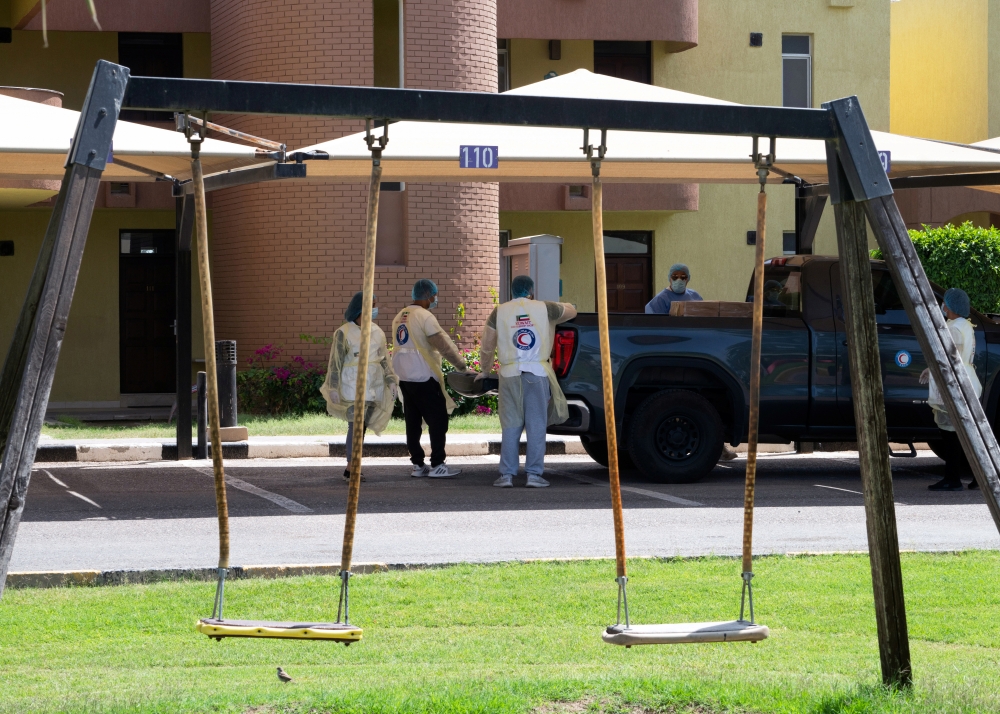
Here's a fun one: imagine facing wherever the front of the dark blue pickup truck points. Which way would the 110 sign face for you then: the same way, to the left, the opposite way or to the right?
to the right

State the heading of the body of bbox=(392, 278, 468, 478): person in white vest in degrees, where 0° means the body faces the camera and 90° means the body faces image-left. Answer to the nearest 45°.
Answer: approximately 225°

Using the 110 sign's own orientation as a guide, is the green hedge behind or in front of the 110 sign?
behind

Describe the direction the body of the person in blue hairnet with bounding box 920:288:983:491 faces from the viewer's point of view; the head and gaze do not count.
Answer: to the viewer's left

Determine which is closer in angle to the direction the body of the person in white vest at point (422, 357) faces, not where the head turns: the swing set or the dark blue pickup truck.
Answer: the dark blue pickup truck

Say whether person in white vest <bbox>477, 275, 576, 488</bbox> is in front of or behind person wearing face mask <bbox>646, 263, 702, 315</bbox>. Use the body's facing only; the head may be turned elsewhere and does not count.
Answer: in front

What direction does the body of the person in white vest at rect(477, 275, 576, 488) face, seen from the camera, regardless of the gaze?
away from the camera

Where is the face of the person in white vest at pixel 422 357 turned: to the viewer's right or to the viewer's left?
to the viewer's right

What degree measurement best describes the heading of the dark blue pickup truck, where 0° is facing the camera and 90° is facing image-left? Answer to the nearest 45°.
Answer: approximately 270°
